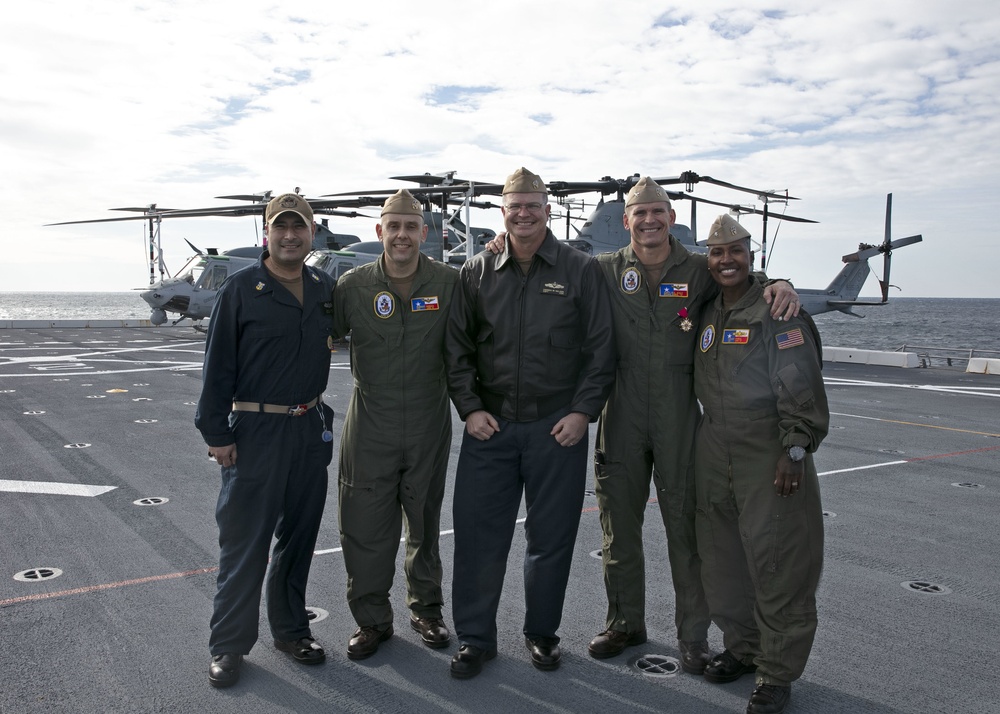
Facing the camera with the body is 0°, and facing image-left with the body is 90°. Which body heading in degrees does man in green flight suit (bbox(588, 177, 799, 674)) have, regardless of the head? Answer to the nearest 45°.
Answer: approximately 0°

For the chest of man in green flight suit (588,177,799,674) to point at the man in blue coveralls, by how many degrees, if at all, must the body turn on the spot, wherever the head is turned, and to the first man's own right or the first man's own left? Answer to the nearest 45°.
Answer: approximately 90° to the first man's own right

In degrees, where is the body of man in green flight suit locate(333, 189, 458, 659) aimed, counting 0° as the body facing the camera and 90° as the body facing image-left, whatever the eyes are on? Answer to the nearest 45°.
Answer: approximately 0°

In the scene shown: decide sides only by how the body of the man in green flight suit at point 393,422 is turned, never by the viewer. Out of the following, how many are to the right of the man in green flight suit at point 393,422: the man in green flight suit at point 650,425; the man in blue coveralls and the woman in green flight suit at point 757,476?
1

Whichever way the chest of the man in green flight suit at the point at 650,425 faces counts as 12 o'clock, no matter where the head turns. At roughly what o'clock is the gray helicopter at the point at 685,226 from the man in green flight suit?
The gray helicopter is roughly at 6 o'clock from the man in green flight suit.

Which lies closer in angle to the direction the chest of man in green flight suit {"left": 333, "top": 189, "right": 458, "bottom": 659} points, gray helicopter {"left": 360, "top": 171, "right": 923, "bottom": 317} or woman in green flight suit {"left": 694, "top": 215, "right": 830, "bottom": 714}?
the woman in green flight suit

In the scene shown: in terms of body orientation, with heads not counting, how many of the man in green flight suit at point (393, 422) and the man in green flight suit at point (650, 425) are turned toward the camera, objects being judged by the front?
2

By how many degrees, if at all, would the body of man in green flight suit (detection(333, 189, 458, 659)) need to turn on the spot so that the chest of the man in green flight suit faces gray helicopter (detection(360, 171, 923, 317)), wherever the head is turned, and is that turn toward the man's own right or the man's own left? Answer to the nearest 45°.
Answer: approximately 135° to the man's own left
